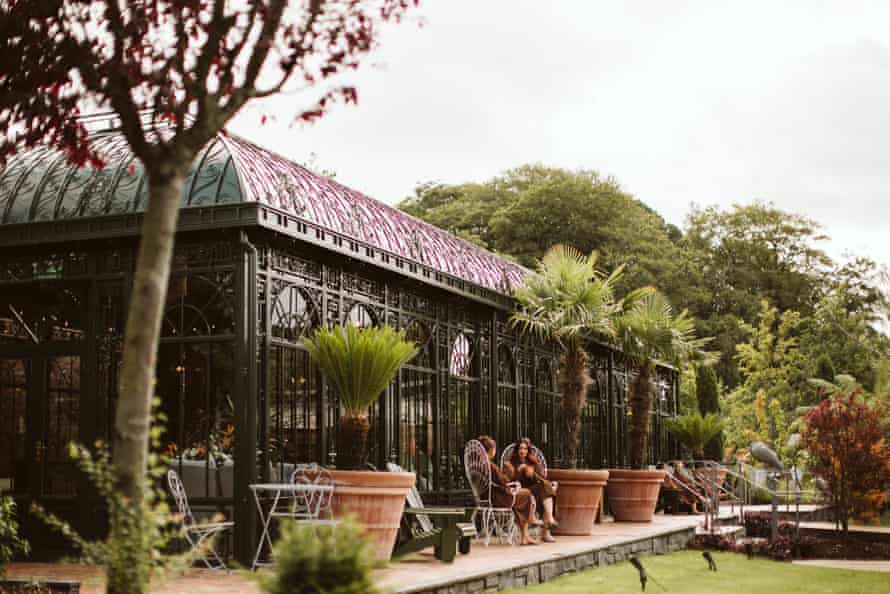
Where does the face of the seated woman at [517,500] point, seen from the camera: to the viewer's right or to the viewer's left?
to the viewer's right

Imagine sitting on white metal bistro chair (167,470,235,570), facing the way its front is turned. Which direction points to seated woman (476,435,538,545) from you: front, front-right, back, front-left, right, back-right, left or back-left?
front-left

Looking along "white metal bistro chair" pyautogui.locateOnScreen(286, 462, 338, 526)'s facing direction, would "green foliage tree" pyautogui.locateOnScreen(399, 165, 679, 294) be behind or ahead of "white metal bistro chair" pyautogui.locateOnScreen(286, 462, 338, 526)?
behind

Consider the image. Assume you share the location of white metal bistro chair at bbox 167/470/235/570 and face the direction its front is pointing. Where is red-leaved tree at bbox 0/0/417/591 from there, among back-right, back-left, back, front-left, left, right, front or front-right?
right

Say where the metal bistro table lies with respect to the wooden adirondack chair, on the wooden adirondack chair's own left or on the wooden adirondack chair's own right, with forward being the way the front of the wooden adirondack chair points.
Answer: on the wooden adirondack chair's own right

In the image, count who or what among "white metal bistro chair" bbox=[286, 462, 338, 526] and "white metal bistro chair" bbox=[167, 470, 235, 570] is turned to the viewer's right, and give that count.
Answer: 1

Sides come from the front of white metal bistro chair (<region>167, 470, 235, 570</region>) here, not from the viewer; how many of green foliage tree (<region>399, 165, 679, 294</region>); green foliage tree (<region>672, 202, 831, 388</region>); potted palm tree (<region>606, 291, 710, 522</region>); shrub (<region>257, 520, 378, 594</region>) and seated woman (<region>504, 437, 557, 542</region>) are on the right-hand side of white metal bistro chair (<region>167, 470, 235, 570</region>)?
1

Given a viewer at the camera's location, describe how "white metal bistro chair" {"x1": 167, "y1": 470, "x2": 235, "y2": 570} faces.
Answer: facing to the right of the viewer

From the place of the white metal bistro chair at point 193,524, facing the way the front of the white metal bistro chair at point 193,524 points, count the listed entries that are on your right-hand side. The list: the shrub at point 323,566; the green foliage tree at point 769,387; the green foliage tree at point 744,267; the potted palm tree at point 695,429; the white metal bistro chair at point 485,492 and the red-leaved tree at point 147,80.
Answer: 2

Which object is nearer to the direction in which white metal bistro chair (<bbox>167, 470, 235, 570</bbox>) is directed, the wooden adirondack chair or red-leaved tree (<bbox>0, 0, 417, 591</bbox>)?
the wooden adirondack chair

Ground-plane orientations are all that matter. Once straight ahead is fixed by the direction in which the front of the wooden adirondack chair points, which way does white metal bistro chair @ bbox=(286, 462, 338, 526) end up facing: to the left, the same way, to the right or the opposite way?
to the right

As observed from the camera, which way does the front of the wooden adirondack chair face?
facing the viewer and to the right of the viewer

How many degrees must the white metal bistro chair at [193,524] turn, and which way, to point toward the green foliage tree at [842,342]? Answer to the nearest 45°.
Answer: approximately 45° to its left

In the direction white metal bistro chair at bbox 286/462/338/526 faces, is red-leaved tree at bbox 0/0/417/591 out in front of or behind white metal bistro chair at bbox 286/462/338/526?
in front

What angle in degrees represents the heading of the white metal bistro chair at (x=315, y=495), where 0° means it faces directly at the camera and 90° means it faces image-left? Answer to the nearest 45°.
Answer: approximately 45°
